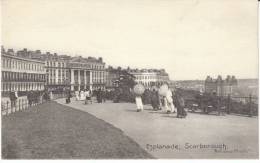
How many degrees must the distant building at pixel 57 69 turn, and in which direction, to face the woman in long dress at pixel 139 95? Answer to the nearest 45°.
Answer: approximately 45° to its left

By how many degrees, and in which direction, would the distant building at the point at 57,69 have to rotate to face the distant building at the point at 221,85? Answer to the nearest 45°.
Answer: approximately 45° to its left

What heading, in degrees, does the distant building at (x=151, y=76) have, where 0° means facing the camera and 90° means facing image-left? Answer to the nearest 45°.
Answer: approximately 0°

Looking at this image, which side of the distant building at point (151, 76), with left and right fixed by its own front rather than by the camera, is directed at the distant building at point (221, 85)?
left
